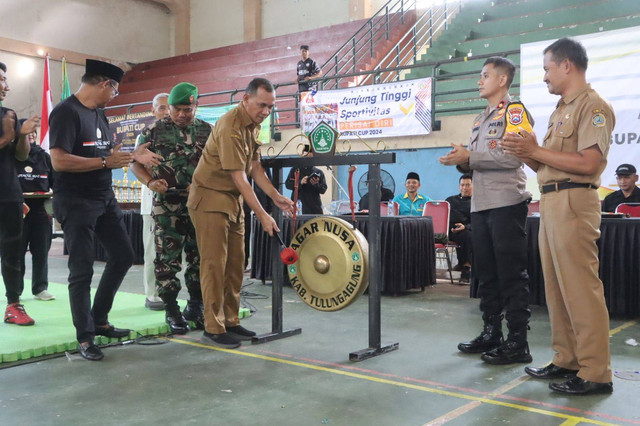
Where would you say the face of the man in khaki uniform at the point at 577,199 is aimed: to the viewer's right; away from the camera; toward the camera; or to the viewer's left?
to the viewer's left

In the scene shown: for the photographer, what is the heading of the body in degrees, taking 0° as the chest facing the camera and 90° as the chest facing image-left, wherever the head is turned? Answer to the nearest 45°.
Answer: approximately 0°

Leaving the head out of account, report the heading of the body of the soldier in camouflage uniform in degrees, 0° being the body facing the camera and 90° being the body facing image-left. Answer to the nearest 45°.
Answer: approximately 0°

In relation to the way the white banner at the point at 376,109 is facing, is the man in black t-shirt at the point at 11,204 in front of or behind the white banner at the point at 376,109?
in front

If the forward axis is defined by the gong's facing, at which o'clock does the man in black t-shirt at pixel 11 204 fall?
The man in black t-shirt is roughly at 2 o'clock from the gong.

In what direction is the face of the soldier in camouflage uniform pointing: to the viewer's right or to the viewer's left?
to the viewer's right

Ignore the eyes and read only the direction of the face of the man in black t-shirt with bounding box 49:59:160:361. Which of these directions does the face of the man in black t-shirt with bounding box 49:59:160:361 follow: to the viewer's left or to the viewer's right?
to the viewer's right

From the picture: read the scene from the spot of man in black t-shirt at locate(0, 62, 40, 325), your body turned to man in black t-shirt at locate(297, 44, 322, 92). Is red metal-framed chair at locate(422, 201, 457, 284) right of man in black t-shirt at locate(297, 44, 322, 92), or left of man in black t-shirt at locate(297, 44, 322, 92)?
right

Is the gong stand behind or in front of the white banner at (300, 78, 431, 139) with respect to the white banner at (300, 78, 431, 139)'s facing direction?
in front

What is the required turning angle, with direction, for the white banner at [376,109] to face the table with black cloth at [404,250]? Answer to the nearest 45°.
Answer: approximately 45° to its left
